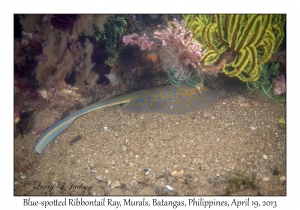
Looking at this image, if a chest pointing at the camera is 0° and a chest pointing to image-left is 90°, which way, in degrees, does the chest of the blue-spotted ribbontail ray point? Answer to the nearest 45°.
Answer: approximately 270°

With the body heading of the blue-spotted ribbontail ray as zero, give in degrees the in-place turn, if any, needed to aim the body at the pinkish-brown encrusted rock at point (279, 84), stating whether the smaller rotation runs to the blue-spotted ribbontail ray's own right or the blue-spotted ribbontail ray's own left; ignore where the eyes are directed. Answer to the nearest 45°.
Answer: approximately 45° to the blue-spotted ribbontail ray's own right
